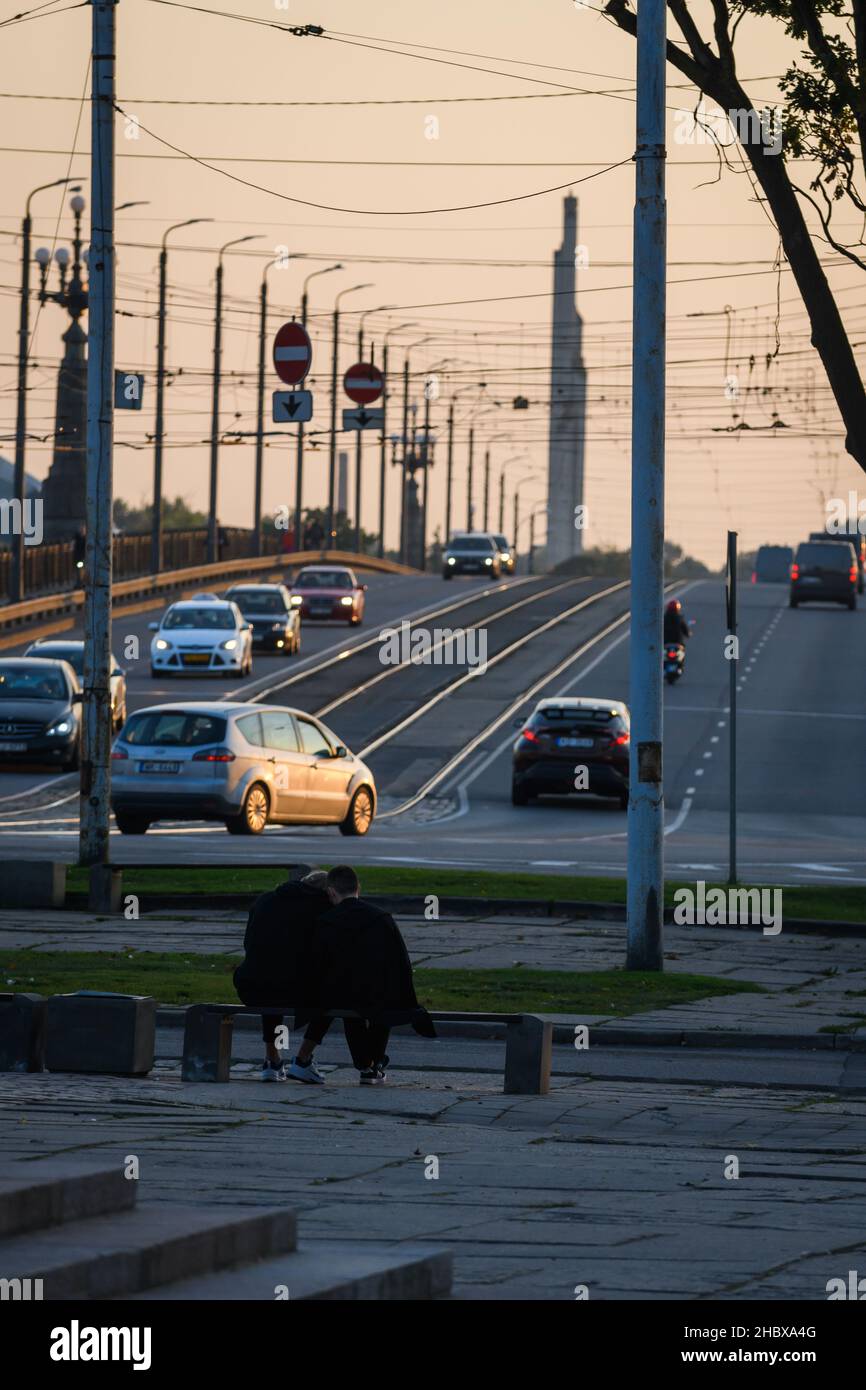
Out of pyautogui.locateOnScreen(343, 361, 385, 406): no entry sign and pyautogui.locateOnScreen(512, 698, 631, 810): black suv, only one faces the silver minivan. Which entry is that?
the no entry sign

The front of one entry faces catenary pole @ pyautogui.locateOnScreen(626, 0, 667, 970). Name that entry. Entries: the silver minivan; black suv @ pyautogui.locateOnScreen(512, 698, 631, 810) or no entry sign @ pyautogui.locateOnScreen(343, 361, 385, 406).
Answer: the no entry sign

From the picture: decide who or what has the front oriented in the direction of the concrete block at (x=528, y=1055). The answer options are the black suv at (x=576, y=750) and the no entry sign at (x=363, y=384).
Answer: the no entry sign

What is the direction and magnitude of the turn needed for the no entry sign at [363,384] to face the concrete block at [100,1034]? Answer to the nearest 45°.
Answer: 0° — it already faces it

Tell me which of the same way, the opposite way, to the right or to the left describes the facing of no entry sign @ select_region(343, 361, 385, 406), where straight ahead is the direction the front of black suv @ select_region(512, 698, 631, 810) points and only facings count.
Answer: the opposite way

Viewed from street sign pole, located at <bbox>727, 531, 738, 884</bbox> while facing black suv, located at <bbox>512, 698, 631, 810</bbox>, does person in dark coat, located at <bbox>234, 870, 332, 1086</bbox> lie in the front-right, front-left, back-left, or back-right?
back-left

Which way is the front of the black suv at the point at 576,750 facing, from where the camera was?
facing away from the viewer

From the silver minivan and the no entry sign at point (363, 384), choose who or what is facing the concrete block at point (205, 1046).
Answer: the no entry sign

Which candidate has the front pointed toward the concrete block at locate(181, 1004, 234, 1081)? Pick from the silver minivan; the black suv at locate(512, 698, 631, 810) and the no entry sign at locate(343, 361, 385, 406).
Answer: the no entry sign

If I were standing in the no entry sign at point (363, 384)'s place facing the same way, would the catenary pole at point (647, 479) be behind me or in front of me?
in front

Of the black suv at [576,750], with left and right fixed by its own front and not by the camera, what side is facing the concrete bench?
back

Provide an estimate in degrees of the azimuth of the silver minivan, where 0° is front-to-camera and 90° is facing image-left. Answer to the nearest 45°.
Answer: approximately 225°

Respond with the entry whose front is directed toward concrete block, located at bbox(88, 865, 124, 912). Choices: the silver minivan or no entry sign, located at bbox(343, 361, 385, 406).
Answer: the no entry sign

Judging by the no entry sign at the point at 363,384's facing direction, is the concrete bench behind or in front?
in front

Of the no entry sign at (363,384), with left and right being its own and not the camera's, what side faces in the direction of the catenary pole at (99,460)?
front

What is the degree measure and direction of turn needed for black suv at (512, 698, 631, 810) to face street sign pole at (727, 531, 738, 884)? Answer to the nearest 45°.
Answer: approximately 180°
